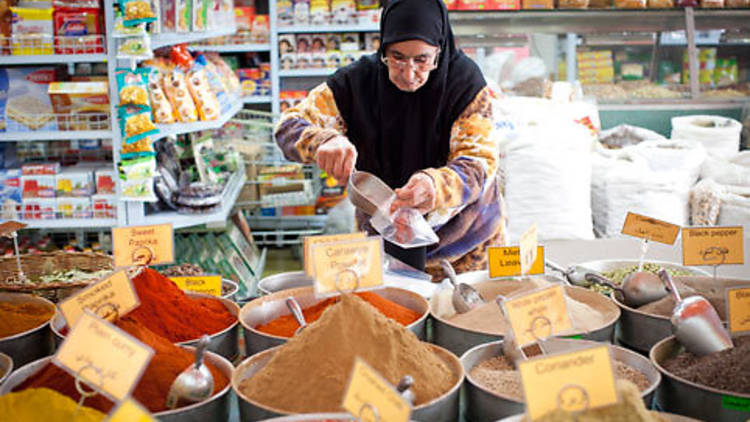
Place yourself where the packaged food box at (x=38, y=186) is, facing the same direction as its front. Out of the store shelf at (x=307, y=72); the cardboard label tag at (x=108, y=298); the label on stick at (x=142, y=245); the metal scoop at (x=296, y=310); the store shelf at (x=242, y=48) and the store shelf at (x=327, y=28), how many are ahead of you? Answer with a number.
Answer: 3

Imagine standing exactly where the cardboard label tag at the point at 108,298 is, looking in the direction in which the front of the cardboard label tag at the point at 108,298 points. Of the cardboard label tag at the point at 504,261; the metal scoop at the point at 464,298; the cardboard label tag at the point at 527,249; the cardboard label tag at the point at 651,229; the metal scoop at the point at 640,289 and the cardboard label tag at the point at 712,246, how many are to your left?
6

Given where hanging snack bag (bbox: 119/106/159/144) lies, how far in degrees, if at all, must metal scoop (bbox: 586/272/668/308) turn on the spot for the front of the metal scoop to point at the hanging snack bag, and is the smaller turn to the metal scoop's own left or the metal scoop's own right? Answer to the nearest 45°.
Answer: approximately 135° to the metal scoop's own left

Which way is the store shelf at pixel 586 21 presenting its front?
toward the camera

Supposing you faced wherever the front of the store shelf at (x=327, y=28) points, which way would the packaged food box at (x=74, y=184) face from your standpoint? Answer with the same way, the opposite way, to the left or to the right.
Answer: the same way

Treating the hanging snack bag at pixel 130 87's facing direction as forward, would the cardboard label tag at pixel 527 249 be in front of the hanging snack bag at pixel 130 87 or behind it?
in front

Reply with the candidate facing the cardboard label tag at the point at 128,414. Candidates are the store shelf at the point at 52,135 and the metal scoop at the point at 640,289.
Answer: the store shelf

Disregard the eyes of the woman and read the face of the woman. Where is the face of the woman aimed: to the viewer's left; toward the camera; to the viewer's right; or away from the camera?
toward the camera

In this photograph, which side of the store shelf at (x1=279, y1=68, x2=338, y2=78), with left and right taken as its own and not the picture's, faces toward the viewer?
front

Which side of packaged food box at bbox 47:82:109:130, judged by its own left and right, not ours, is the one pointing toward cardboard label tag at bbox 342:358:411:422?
front

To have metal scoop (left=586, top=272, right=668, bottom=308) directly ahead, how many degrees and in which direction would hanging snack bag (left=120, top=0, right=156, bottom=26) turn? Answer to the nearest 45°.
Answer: approximately 45° to its left

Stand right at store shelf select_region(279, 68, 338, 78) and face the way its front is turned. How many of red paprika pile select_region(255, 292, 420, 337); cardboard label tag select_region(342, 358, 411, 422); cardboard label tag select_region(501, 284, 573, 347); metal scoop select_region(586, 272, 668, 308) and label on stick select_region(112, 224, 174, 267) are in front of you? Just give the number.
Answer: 5

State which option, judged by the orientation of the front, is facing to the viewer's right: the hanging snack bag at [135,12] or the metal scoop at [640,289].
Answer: the metal scoop

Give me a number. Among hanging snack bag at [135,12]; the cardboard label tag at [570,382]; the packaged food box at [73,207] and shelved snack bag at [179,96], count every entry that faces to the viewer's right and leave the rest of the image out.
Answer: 0

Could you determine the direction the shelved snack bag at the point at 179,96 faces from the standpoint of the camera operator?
facing the viewer
